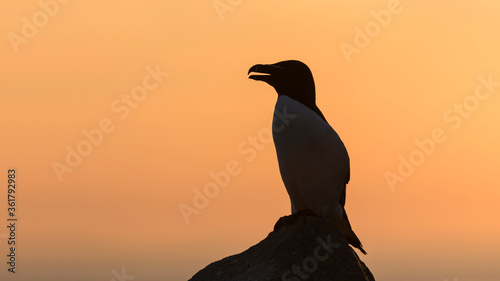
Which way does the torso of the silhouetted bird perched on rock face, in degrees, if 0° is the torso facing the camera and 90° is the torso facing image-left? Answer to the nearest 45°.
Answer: approximately 90°
